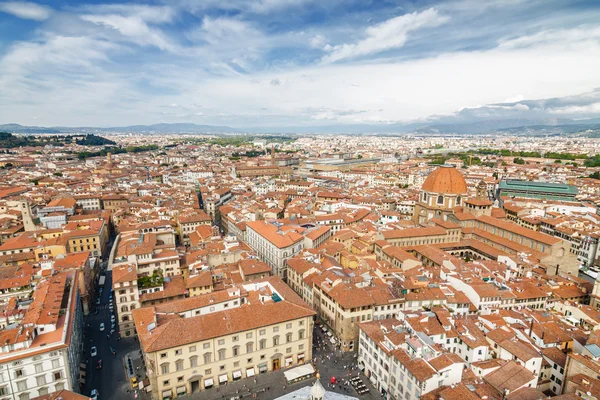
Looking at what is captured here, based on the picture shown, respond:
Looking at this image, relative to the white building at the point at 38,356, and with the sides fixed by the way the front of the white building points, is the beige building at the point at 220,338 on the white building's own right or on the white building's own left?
on the white building's own left

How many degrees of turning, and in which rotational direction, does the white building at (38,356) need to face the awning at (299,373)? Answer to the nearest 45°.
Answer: approximately 45° to its left
